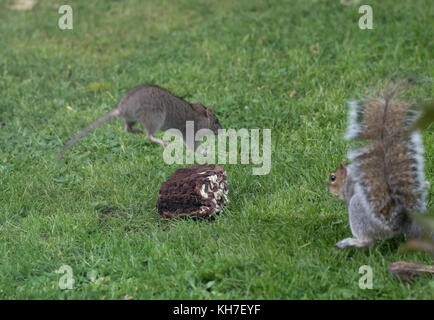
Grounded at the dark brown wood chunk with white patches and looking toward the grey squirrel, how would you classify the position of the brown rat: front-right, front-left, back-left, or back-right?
back-left

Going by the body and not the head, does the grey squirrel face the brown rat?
yes

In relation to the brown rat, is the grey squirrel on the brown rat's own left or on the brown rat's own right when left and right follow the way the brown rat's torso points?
on the brown rat's own right

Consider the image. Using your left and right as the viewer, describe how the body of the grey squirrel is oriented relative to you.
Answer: facing away from the viewer and to the left of the viewer

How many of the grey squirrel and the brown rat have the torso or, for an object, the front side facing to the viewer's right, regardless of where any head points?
1

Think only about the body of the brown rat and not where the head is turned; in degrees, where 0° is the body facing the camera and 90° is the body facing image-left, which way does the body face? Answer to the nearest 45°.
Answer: approximately 270°

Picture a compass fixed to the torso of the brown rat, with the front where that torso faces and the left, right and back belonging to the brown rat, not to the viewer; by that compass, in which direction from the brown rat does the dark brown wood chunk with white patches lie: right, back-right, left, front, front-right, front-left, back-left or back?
right

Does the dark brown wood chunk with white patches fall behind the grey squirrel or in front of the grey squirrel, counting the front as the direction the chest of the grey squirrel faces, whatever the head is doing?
in front
